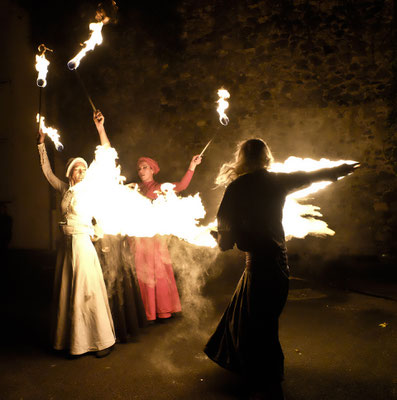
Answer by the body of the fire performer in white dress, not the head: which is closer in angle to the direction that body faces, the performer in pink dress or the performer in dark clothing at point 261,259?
the performer in dark clothing

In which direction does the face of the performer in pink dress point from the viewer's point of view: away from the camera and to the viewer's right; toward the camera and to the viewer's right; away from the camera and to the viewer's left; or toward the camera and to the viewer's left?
toward the camera and to the viewer's left

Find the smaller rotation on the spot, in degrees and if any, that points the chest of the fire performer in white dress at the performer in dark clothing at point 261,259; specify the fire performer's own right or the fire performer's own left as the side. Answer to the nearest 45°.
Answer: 0° — they already face them

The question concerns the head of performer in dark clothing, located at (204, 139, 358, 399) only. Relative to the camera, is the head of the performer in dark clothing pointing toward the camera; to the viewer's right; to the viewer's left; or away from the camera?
away from the camera

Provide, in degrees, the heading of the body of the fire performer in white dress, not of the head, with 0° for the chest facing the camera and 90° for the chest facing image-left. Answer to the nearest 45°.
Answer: approximately 315°

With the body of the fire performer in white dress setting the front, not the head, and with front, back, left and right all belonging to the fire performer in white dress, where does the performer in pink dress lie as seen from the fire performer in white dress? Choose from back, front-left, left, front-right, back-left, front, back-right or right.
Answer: left
